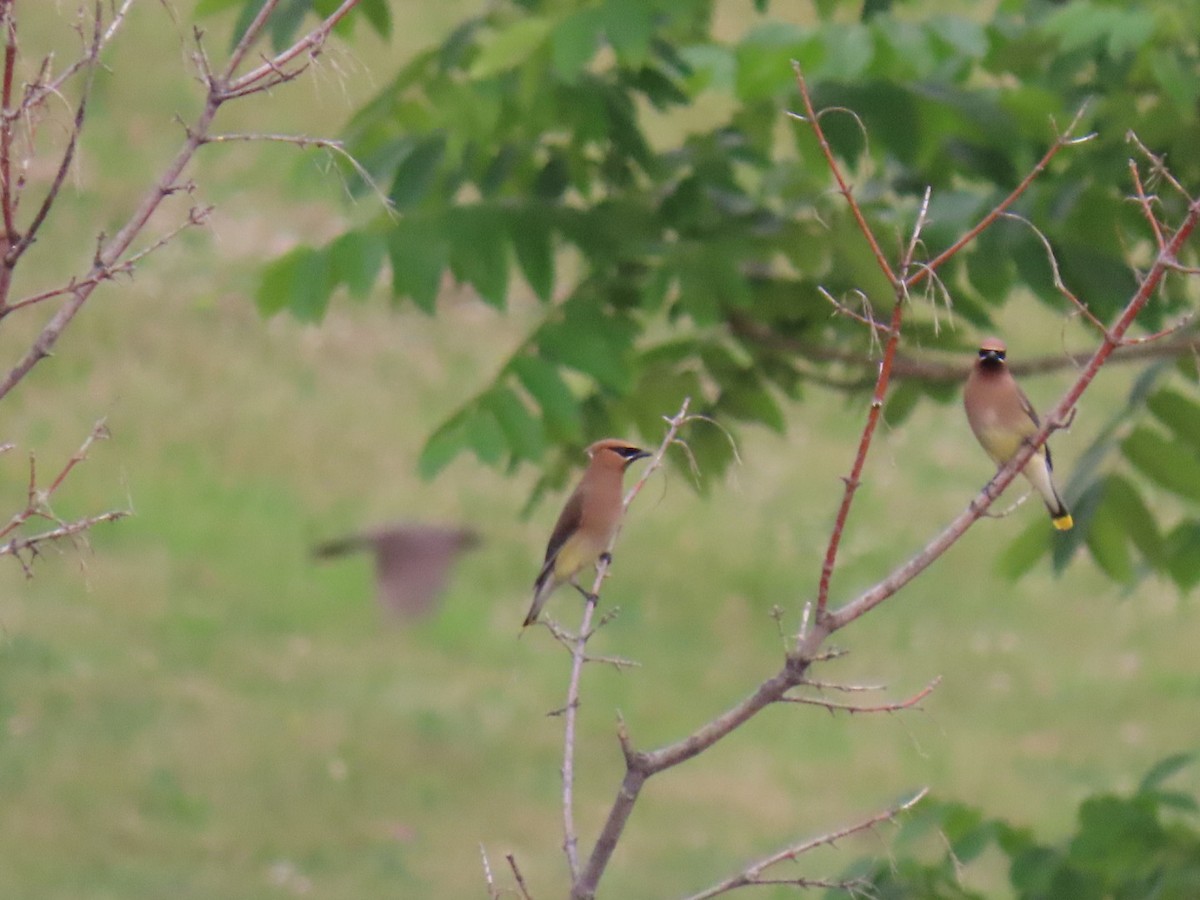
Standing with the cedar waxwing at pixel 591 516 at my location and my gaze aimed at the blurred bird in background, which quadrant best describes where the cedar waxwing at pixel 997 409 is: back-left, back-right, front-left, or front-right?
back-right

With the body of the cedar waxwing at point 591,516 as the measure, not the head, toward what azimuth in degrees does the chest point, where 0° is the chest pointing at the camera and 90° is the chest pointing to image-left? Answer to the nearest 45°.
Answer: approximately 270°

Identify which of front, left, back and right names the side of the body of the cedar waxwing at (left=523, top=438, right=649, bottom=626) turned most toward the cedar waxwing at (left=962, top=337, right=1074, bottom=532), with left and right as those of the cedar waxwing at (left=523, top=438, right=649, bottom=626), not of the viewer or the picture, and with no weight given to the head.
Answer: front

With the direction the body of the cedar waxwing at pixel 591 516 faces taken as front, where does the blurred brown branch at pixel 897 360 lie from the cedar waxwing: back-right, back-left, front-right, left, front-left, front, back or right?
front-left
